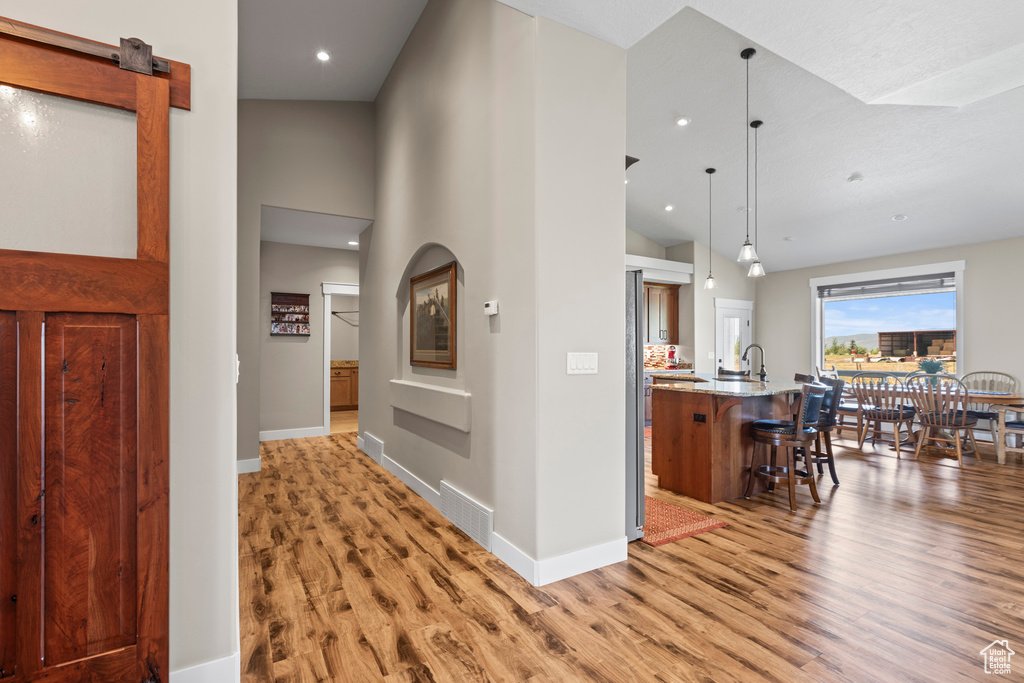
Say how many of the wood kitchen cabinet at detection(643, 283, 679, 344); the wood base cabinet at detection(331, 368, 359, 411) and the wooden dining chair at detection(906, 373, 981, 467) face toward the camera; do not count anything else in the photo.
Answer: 2

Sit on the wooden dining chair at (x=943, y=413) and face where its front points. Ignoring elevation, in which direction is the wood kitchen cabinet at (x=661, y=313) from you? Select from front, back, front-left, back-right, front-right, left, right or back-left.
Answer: back-left

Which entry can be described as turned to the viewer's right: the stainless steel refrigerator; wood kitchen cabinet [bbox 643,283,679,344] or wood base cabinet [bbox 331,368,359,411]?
the stainless steel refrigerator

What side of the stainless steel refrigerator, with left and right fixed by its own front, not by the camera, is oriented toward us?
right

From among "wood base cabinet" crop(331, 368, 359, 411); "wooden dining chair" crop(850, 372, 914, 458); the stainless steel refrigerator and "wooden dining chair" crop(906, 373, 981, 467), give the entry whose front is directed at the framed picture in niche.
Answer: the wood base cabinet

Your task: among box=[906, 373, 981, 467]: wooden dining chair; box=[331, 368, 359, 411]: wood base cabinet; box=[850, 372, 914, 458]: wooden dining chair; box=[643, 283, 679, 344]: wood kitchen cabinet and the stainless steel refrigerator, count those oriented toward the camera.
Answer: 2

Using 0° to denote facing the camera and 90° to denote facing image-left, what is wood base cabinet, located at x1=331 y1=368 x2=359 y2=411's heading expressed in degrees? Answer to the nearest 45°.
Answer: approximately 0°

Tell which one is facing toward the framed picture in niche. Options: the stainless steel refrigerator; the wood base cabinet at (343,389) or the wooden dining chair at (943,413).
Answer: the wood base cabinet

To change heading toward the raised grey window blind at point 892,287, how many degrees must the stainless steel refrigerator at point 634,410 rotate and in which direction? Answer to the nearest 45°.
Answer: approximately 45° to its left

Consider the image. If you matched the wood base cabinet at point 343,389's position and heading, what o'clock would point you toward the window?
The window is roughly at 10 o'clock from the wood base cabinet.

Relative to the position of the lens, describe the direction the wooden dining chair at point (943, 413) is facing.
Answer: facing away from the viewer and to the right of the viewer

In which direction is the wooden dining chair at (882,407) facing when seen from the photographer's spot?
facing away from the viewer and to the right of the viewer

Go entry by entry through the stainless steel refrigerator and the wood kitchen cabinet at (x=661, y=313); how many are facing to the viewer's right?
1
